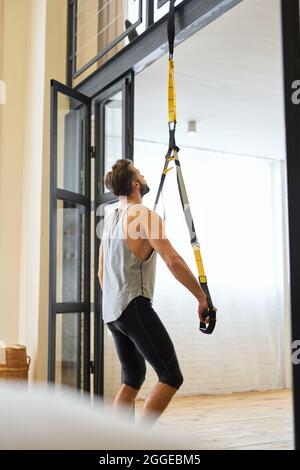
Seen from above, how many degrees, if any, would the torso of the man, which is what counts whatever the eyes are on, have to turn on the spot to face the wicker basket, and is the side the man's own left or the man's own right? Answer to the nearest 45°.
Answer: approximately 90° to the man's own left

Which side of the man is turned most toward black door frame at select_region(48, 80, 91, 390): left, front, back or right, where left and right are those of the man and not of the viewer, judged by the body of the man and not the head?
left

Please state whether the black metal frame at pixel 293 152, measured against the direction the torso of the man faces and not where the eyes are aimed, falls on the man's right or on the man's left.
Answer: on the man's right

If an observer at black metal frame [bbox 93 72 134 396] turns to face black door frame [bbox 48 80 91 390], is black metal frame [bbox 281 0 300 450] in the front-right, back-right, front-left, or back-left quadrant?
back-left

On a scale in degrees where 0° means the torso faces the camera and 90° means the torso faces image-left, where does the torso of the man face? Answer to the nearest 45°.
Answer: approximately 225°

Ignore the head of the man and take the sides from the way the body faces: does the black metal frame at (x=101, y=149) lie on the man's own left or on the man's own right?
on the man's own left
